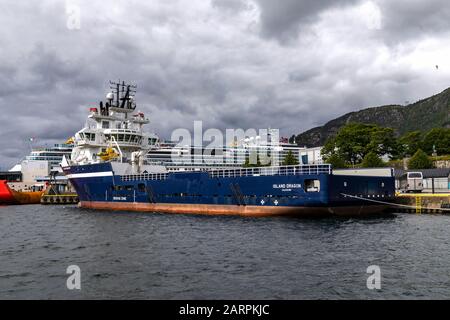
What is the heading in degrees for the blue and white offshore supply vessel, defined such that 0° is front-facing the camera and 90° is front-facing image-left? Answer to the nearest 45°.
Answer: approximately 135°
